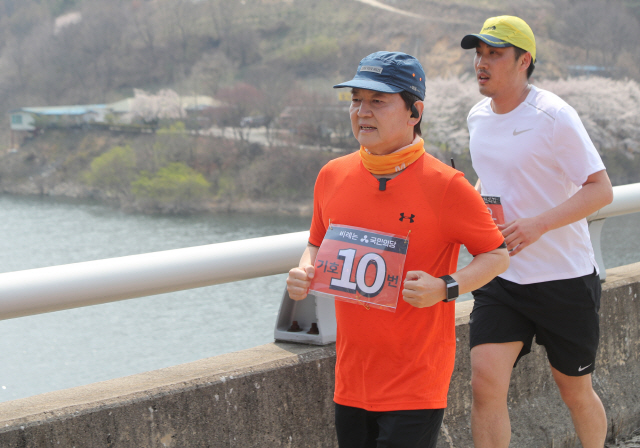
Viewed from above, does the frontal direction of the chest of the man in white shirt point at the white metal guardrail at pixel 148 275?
yes

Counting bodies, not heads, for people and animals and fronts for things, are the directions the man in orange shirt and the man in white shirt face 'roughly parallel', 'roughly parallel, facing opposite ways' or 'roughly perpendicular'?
roughly parallel

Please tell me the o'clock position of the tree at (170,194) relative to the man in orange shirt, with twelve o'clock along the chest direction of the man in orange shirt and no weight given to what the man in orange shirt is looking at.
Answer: The tree is roughly at 4 o'clock from the man in orange shirt.

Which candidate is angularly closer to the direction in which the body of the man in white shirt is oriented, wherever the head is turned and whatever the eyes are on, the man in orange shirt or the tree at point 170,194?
the man in orange shirt

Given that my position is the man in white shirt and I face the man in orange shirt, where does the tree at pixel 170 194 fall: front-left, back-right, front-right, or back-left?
back-right

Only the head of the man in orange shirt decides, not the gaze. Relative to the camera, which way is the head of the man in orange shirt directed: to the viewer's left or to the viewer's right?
to the viewer's left

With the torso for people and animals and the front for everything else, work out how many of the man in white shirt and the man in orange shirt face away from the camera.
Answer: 0

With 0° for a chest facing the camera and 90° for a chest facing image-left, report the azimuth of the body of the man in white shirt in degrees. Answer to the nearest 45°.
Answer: approximately 45°

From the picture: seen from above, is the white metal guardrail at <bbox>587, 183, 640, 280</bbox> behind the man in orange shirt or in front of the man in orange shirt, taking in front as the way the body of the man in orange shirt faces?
behind

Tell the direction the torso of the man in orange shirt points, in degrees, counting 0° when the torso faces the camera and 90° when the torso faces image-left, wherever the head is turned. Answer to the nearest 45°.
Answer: approximately 45°

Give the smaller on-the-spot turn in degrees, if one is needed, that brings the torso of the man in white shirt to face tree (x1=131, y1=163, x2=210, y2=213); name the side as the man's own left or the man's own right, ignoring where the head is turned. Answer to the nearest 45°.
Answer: approximately 90° to the man's own right
